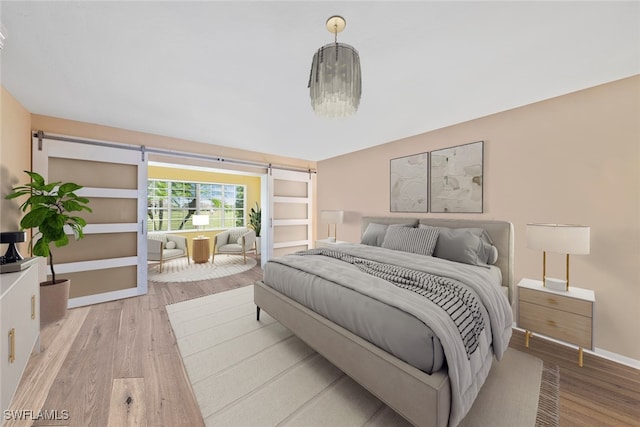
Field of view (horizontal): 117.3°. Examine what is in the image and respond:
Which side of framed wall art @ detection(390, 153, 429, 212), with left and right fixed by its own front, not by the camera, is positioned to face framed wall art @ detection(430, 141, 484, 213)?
left

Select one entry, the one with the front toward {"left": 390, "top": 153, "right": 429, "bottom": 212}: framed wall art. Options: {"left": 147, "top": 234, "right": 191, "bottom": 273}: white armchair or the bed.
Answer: the white armchair

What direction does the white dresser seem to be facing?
to the viewer's right

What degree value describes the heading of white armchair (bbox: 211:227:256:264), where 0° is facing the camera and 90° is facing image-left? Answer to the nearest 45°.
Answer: approximately 45°

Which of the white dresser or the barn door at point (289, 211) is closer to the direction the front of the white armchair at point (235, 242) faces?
the white dresser

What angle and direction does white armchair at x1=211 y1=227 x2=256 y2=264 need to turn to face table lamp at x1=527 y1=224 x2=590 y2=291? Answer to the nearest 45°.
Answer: approximately 90° to its left

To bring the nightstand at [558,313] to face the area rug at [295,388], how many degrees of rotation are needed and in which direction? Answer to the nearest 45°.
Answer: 0° — it already faces it

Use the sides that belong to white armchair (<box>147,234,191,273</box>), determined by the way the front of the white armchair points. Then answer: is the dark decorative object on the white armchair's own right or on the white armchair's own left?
on the white armchair's own right

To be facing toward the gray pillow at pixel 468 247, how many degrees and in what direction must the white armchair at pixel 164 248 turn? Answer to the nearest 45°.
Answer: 0° — it already faces it
